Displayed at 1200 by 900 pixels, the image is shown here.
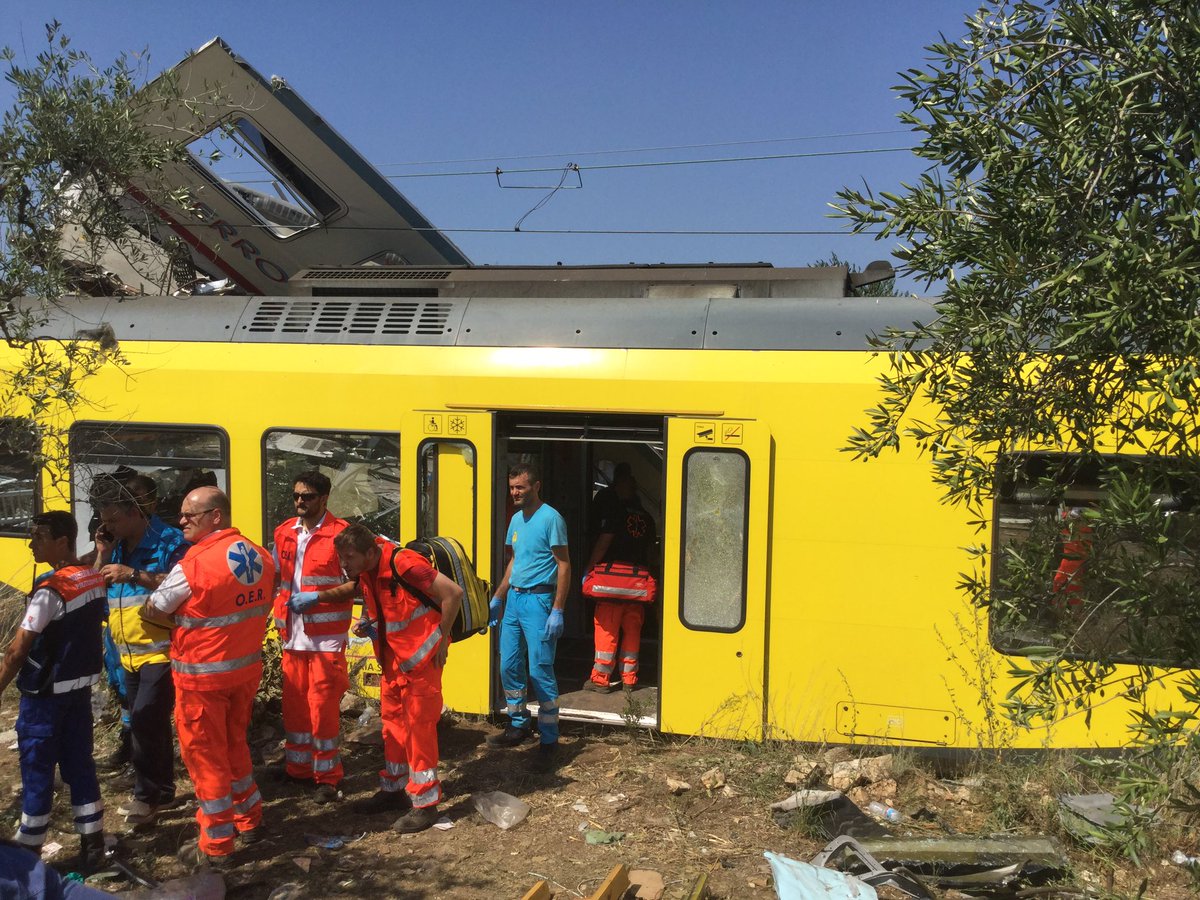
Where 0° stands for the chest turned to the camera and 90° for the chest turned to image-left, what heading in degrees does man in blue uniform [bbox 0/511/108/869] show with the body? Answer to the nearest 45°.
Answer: approximately 135°

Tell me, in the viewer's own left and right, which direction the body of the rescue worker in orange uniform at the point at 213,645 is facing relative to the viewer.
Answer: facing away from the viewer and to the left of the viewer

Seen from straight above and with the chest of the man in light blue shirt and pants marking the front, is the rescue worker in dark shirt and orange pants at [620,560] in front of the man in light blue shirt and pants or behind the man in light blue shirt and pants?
behind

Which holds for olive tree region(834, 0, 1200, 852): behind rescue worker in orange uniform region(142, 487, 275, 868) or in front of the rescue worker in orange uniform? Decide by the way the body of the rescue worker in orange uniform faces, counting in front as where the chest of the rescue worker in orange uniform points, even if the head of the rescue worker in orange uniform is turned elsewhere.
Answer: behind

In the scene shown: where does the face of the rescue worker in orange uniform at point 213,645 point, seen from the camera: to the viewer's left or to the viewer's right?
to the viewer's left

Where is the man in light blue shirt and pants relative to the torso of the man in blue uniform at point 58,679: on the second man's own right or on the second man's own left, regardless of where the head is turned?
on the second man's own right

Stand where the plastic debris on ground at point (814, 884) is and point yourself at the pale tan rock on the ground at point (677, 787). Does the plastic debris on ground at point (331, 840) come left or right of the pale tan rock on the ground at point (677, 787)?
left

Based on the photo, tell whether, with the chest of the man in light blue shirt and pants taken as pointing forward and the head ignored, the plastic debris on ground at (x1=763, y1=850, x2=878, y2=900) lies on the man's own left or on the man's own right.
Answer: on the man's own left

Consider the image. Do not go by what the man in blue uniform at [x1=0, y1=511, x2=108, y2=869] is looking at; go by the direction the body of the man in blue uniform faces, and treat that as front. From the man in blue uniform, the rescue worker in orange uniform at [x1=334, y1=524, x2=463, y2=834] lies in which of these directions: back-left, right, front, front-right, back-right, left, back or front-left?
back-right
